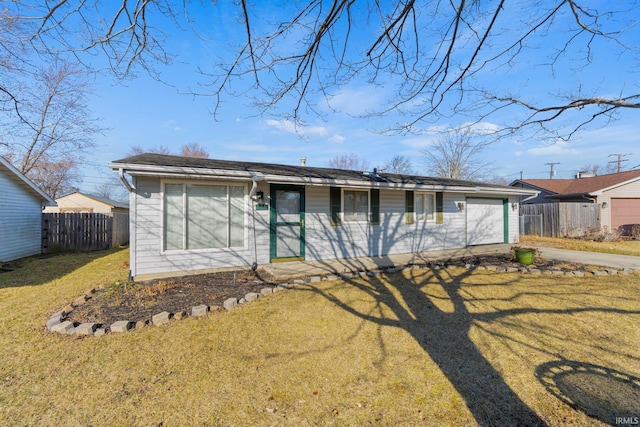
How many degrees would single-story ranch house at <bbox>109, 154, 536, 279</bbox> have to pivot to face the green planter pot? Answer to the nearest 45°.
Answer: approximately 45° to its left

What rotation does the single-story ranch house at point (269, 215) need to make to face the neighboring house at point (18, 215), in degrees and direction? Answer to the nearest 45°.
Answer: approximately 135° to its right

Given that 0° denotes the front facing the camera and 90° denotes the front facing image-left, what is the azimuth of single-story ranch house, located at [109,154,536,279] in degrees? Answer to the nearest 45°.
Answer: approximately 315°

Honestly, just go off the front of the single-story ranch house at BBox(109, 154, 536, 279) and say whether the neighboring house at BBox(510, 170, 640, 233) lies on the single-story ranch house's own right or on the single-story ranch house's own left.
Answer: on the single-story ranch house's own left

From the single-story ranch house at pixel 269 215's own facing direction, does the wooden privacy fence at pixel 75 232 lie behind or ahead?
behind

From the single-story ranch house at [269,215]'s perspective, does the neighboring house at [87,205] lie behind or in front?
behind
